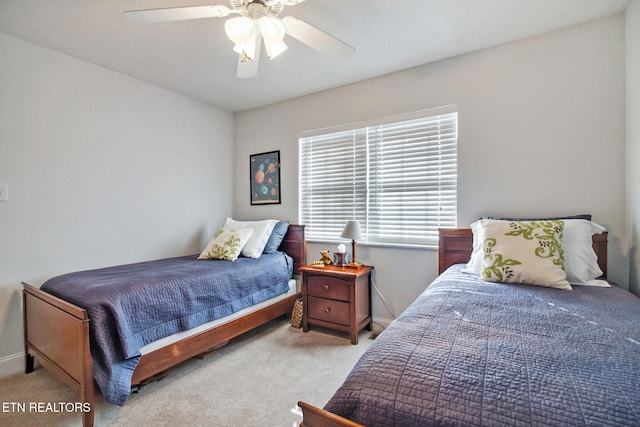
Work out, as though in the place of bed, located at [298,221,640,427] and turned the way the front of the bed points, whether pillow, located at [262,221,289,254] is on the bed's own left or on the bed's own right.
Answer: on the bed's own right

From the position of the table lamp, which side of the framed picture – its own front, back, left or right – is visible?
left

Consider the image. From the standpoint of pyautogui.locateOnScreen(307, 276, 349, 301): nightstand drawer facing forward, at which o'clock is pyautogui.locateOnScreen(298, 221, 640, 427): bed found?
The bed is roughly at 10 o'clock from the nightstand drawer.

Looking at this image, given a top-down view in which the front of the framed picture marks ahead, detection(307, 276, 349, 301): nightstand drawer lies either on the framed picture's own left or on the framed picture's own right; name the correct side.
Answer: on the framed picture's own left

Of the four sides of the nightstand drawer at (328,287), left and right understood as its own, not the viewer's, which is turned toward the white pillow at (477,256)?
left

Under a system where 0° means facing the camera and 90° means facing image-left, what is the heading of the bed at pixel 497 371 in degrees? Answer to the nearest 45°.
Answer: approximately 0°

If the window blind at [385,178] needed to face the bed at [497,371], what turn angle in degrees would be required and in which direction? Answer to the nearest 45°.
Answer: approximately 45° to its left

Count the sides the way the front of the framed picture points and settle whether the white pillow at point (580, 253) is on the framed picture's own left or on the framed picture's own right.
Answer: on the framed picture's own left

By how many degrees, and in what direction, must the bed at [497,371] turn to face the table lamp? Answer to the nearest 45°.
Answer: approximately 135° to its right

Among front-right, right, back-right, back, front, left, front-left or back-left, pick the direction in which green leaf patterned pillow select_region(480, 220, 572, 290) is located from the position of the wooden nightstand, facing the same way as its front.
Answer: left

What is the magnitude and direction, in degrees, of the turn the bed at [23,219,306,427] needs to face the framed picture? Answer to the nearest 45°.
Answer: approximately 180°

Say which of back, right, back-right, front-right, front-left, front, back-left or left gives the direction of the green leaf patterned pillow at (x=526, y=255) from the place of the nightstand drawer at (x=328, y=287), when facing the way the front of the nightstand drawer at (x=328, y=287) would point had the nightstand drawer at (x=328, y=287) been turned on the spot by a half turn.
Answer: right

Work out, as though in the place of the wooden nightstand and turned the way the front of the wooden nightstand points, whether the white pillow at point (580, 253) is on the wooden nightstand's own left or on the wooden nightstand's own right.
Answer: on the wooden nightstand's own left
